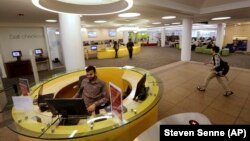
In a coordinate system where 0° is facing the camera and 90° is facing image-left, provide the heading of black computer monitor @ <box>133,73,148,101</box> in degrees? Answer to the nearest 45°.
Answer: approximately 90°

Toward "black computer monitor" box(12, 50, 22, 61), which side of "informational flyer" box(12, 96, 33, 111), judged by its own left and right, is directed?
back

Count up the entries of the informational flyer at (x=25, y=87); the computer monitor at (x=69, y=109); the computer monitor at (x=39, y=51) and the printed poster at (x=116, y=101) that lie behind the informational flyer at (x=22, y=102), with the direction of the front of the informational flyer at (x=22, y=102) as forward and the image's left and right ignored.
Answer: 2

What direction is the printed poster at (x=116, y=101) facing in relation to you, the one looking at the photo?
facing the viewer and to the left of the viewer

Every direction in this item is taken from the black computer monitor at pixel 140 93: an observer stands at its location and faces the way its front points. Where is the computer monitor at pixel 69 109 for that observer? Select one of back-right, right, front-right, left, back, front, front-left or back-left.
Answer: front-left

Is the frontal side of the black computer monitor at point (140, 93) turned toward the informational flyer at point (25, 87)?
yes

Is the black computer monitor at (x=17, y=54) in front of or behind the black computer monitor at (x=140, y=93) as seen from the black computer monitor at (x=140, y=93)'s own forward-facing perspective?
in front

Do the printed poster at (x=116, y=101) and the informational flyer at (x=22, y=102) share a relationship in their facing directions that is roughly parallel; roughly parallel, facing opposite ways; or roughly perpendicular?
roughly perpendicular

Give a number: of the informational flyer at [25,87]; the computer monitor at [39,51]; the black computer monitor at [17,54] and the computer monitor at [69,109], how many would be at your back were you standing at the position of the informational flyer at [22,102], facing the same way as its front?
3

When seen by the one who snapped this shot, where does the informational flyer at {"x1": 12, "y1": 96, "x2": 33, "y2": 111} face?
facing the viewer

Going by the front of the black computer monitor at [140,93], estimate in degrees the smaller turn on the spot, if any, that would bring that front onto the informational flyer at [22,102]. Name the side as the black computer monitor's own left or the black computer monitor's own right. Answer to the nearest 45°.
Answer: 0° — it already faces it

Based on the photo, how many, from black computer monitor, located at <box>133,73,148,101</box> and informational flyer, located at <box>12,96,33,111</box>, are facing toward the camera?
1
